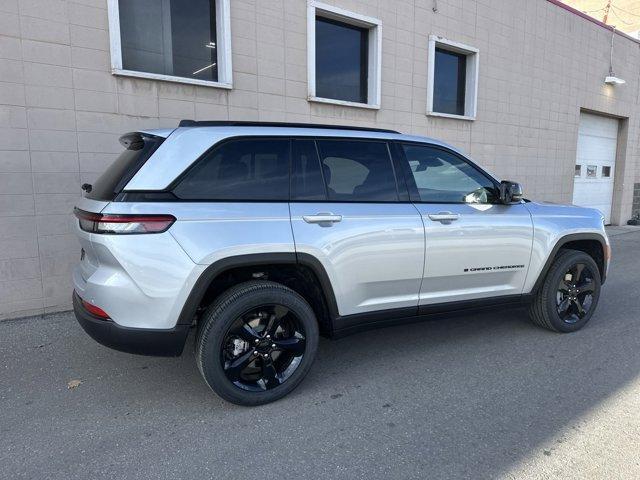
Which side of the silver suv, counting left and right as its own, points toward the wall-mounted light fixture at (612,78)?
front

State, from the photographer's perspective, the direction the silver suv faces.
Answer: facing away from the viewer and to the right of the viewer
